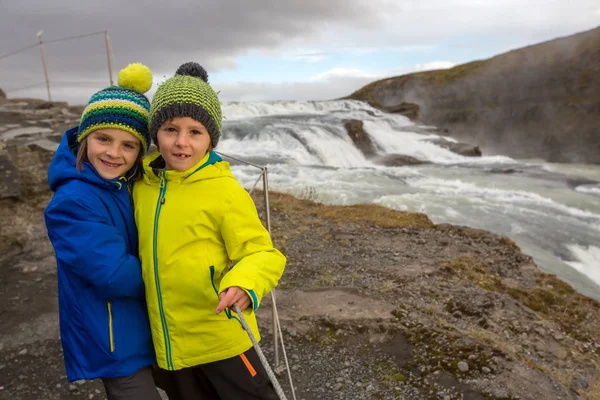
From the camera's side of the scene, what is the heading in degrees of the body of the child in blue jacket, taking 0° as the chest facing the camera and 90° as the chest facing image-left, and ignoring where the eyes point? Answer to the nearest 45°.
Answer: approximately 315°

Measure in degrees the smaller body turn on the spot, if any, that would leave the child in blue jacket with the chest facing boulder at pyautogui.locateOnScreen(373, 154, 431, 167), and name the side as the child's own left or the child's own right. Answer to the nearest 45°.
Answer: approximately 90° to the child's own left

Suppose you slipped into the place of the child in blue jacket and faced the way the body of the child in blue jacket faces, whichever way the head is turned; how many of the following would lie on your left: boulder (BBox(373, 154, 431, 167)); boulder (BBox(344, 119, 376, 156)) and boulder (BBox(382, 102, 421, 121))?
3

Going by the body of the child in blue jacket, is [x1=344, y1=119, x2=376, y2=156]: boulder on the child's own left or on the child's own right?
on the child's own left

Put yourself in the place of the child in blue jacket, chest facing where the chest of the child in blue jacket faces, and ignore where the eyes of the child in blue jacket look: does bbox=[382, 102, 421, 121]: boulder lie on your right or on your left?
on your left
